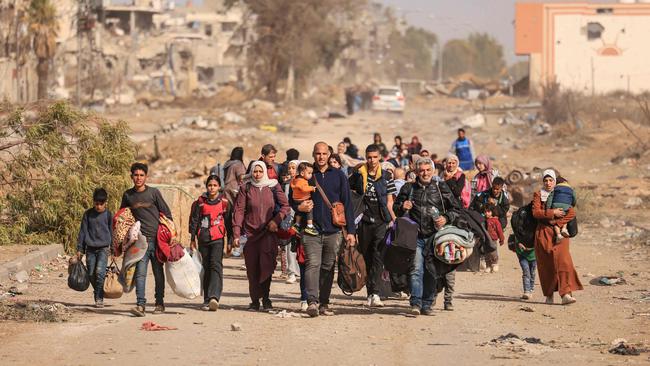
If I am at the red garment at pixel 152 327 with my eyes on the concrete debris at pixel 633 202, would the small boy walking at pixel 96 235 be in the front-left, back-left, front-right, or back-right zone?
front-left

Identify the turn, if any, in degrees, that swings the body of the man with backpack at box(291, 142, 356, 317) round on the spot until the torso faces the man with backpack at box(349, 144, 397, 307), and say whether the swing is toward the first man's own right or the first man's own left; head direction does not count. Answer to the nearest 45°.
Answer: approximately 135° to the first man's own left

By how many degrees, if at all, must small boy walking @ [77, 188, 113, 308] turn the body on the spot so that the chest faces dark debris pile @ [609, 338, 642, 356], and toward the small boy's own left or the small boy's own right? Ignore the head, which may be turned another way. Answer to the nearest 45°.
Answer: approximately 45° to the small boy's own left

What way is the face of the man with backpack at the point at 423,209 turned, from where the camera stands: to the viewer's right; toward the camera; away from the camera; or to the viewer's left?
toward the camera

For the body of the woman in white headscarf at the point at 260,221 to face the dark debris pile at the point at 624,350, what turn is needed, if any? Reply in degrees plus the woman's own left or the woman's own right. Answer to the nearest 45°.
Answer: approximately 45° to the woman's own left

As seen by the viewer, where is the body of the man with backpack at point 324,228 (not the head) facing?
toward the camera

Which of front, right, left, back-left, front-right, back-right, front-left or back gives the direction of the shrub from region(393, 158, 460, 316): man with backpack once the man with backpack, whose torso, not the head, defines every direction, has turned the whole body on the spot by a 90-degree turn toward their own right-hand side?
front-right

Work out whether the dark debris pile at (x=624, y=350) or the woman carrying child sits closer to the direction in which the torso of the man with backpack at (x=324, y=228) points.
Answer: the dark debris pile

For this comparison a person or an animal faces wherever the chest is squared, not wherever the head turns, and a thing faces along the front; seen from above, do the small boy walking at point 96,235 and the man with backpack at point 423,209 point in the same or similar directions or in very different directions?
same or similar directions

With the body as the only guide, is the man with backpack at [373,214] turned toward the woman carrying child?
no

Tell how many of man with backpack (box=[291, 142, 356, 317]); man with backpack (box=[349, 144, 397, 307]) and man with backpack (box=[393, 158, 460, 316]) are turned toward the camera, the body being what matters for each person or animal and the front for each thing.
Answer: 3

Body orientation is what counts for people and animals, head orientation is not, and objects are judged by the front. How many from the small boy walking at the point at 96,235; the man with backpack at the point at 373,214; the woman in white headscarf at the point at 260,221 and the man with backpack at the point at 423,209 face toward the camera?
4

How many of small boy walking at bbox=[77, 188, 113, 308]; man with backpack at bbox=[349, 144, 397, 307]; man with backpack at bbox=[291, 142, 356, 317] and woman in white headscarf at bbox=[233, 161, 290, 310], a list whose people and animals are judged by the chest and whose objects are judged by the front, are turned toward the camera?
4

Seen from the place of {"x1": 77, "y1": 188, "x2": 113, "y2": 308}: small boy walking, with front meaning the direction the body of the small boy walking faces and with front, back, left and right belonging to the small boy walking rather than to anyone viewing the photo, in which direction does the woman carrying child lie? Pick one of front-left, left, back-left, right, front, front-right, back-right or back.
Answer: left

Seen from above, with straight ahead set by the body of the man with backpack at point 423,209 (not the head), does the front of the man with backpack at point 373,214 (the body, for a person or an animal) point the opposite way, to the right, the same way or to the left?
the same way

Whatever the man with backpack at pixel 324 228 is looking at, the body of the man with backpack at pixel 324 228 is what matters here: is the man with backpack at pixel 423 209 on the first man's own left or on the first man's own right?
on the first man's own left

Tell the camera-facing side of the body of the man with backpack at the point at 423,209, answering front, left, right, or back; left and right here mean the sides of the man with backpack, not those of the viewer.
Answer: front

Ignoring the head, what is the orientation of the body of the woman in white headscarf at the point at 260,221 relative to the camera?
toward the camera
